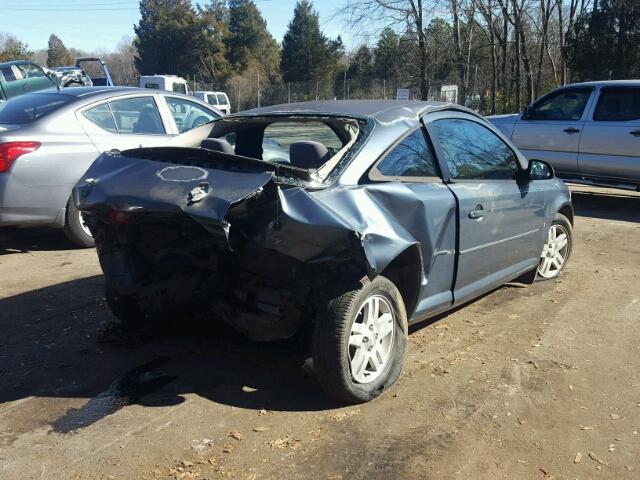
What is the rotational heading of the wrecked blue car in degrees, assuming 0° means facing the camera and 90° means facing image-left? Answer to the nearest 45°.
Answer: approximately 225°

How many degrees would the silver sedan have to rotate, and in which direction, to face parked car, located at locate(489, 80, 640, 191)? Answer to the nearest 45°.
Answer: approximately 45° to its right

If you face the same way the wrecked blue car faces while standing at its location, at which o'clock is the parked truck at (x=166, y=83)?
The parked truck is roughly at 10 o'clock from the wrecked blue car.

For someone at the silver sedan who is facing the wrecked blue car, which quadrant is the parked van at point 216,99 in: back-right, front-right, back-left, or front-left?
back-left

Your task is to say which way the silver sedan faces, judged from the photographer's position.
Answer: facing away from the viewer and to the right of the viewer

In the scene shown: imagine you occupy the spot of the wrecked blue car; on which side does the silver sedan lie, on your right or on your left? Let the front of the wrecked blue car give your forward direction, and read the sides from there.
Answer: on your left

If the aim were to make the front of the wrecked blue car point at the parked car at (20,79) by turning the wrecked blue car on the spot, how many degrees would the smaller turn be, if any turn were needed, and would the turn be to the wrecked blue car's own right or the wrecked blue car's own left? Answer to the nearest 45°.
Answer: approximately 90° to the wrecked blue car's own left
